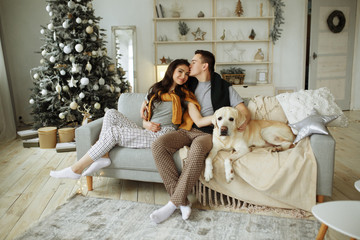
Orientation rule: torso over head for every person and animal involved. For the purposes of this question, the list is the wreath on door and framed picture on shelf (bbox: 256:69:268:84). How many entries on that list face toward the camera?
2

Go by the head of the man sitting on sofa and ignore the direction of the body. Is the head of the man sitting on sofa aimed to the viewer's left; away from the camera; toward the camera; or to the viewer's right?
to the viewer's left

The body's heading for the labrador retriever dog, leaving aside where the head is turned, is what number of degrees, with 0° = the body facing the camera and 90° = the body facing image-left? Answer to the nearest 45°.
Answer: approximately 45°

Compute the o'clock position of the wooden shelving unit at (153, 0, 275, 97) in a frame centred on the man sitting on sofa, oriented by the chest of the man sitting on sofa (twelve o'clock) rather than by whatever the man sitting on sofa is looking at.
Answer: The wooden shelving unit is roughly at 5 o'clock from the man sitting on sofa.

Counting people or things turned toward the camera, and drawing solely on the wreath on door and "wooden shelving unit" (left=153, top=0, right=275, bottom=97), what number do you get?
2

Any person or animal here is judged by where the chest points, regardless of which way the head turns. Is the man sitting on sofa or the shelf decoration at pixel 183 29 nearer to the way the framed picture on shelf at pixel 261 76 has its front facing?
the man sitting on sofa

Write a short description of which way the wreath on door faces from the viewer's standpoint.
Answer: facing the viewer

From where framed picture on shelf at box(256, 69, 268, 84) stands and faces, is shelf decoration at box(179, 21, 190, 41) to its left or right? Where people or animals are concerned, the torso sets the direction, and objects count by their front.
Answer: on its right

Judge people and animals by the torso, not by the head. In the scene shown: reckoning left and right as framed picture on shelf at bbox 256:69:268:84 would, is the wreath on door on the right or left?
on its left

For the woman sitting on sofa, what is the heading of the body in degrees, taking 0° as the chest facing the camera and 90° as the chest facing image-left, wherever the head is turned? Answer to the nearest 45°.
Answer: approximately 45°

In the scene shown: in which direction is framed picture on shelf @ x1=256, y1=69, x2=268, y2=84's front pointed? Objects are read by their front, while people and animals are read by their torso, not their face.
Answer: toward the camera

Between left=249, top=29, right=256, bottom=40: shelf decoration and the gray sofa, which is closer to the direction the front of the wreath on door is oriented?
the gray sofa

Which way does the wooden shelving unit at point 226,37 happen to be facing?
toward the camera

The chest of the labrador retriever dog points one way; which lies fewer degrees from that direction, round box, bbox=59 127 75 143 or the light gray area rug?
the light gray area rug
